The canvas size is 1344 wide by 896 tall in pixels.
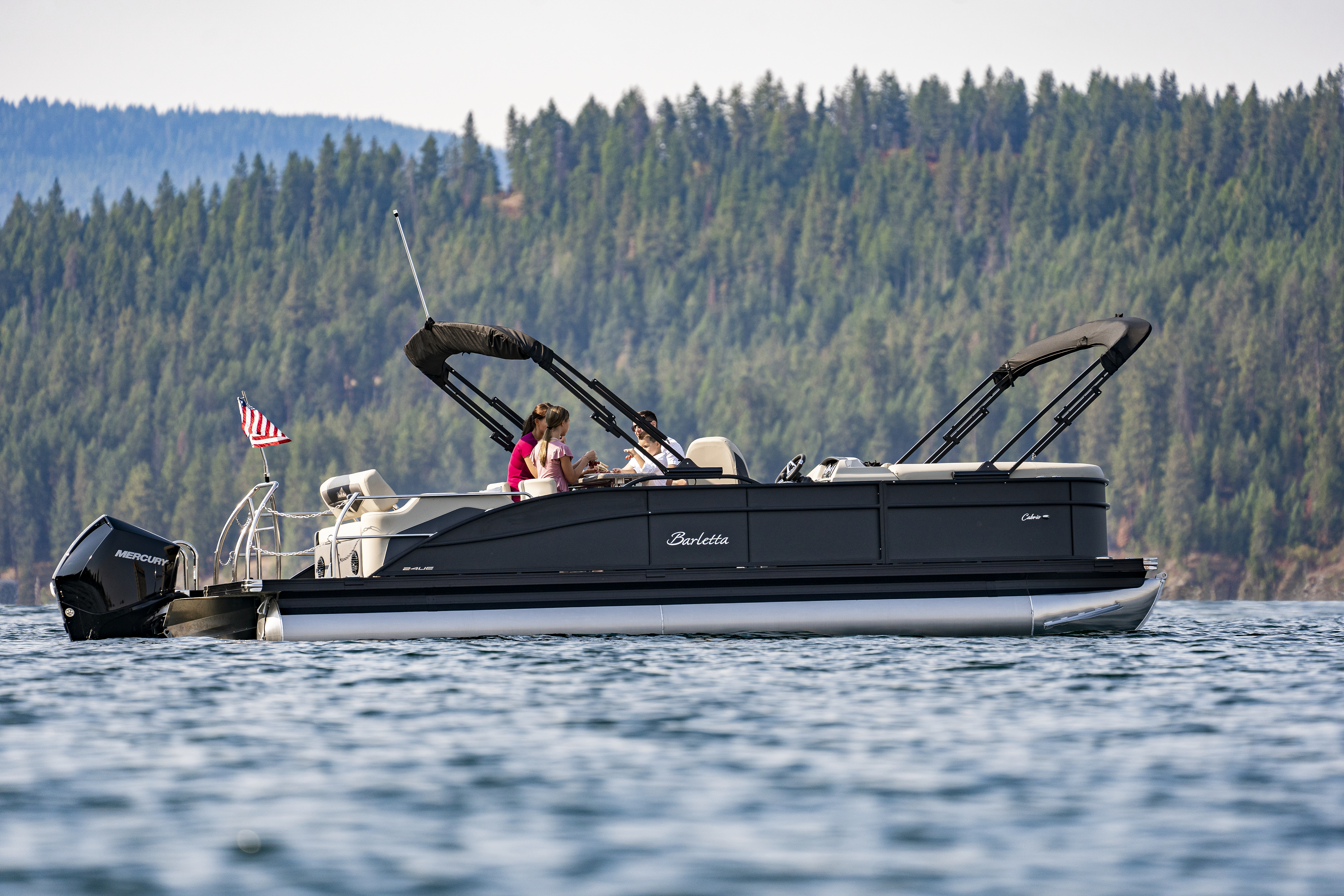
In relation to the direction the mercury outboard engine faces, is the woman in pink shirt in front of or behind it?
in front

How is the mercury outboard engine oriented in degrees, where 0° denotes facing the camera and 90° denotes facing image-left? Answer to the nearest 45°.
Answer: approximately 270°

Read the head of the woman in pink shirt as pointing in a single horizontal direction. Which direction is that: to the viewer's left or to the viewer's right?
to the viewer's right

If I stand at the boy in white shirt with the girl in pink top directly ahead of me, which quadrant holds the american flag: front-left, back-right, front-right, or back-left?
front-right

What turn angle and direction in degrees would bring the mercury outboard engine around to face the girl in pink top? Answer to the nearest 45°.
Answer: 0° — it already faces them

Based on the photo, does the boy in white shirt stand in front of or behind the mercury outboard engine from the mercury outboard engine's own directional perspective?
in front

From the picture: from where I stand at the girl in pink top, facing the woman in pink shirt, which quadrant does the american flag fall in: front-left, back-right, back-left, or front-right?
front-left

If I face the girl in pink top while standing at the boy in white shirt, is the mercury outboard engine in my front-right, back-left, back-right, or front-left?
front-right

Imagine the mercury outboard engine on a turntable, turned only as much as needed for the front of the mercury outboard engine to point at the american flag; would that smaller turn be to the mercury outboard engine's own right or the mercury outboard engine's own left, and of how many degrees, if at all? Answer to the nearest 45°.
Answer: approximately 45° to the mercury outboard engine's own left
